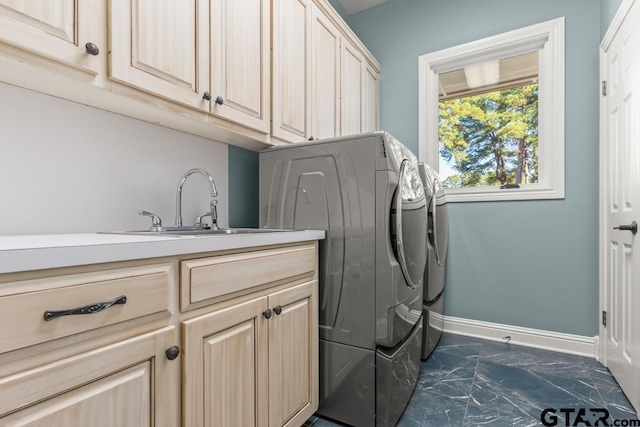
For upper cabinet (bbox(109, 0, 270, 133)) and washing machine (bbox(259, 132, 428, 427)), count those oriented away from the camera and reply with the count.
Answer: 0

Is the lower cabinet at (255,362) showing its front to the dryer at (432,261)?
no

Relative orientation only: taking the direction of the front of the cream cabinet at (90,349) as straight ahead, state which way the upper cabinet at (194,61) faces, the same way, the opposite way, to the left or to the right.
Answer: the same way

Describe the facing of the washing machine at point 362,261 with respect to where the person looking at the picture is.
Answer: facing the viewer and to the right of the viewer

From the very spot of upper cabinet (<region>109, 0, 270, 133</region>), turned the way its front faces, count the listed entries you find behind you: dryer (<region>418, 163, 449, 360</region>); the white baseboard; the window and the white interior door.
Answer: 0

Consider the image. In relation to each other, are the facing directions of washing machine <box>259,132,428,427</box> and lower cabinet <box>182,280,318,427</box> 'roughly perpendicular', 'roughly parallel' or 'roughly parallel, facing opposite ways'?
roughly parallel

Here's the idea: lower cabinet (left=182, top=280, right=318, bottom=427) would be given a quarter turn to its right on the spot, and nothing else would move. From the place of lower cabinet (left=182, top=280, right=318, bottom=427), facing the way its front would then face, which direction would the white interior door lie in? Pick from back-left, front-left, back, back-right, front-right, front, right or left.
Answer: back-left

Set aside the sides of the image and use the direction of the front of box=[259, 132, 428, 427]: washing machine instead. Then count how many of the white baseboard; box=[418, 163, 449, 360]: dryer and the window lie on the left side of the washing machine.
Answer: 3

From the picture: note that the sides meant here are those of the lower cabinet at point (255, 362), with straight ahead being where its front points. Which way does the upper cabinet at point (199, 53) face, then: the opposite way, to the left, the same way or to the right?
the same way

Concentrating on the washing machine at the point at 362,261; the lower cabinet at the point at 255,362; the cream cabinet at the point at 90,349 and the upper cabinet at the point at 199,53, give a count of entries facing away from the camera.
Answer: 0

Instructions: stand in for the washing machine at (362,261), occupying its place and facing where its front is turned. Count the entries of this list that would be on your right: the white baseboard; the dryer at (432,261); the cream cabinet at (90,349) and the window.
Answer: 1

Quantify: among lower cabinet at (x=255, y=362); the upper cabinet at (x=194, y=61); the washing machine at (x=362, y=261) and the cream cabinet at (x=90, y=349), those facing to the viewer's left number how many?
0

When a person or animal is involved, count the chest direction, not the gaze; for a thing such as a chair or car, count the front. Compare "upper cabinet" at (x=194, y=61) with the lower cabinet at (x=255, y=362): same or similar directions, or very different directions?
same or similar directions

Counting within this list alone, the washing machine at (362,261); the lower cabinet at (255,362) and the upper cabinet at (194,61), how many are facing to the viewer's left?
0

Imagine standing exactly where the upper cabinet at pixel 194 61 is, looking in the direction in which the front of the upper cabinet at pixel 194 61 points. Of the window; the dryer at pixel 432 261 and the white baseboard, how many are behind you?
0

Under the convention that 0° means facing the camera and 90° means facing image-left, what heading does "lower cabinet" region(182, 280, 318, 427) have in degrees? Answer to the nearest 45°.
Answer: approximately 315°
